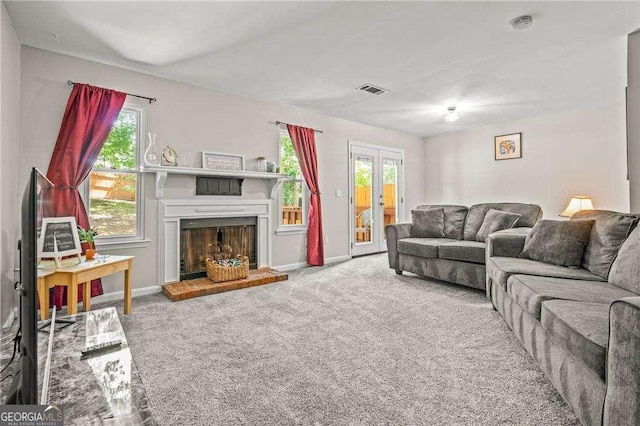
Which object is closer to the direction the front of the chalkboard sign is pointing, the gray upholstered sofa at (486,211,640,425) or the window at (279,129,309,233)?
the gray upholstered sofa

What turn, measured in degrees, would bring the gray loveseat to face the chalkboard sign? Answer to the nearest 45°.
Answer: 0° — it already faces it

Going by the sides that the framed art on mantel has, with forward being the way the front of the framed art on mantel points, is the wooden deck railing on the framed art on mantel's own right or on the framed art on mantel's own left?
on the framed art on mantel's own left

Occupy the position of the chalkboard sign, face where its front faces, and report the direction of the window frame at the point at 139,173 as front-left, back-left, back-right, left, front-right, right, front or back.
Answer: back-left

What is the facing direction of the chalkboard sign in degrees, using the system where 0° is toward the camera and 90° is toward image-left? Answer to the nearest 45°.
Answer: approximately 0°

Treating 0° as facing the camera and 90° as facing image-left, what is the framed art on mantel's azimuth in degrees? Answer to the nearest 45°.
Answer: approximately 315°
